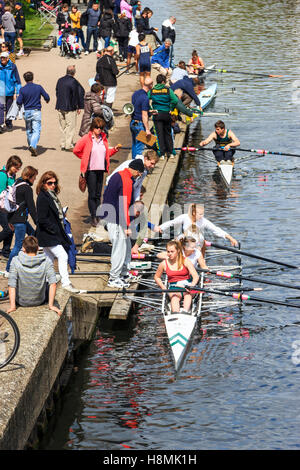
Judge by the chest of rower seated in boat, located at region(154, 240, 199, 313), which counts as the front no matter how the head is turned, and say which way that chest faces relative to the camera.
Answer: toward the camera

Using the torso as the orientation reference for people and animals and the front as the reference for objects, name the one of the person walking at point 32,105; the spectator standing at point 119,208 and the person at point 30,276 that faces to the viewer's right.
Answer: the spectator standing at point 119,208

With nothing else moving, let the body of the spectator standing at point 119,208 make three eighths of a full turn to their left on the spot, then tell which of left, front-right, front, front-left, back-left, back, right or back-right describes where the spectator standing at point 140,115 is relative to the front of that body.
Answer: front-right

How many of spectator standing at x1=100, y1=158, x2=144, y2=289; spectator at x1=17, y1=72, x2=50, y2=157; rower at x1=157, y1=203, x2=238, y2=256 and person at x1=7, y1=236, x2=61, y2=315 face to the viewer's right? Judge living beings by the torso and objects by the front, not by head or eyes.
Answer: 1

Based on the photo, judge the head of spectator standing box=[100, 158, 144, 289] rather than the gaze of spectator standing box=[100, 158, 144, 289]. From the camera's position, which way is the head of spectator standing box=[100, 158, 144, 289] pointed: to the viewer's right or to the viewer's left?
to the viewer's right

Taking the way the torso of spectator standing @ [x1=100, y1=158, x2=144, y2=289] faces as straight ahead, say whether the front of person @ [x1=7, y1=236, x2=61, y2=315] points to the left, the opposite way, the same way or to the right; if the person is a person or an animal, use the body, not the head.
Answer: to the left

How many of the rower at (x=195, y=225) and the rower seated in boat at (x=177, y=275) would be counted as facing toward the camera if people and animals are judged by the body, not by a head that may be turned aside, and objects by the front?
2

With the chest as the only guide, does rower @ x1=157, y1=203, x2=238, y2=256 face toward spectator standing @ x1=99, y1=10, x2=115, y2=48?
no

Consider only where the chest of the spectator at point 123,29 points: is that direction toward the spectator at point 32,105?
no

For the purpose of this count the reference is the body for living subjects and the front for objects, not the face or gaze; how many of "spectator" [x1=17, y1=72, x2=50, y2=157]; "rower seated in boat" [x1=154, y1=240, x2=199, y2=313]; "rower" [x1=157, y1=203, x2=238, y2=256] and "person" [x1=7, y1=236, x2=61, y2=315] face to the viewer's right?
0

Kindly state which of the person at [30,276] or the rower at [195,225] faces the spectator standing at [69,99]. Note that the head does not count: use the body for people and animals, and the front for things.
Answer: the person

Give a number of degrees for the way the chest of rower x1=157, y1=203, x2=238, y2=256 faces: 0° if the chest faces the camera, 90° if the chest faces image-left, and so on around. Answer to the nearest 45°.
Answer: approximately 0°
